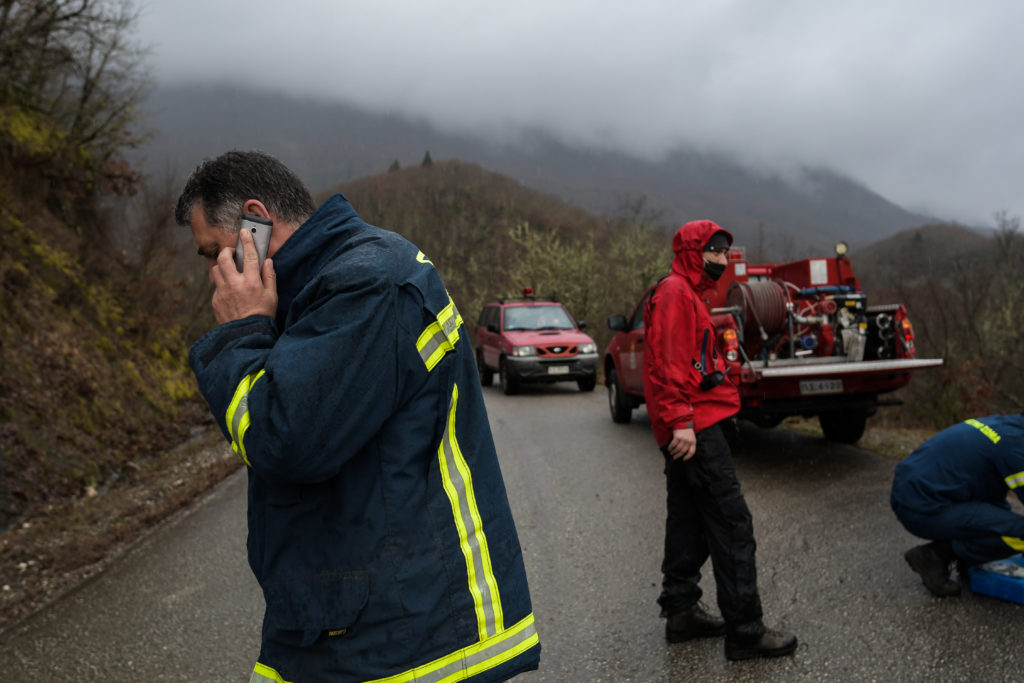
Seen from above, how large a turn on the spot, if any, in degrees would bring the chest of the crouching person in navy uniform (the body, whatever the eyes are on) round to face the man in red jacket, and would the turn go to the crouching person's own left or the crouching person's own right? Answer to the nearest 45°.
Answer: approximately 135° to the crouching person's own right

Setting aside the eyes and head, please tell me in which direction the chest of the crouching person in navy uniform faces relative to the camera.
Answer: to the viewer's right

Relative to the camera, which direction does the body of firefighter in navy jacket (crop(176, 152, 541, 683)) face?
to the viewer's left

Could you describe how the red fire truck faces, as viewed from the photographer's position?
facing away from the viewer and to the left of the viewer

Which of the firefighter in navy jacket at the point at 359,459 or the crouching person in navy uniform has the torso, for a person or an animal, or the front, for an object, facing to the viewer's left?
the firefighter in navy jacket

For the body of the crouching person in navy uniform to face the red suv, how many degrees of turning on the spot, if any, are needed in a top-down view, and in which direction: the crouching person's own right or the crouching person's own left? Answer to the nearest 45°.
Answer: approximately 135° to the crouching person's own left

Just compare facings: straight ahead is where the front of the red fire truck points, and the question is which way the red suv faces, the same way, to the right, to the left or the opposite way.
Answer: the opposite way

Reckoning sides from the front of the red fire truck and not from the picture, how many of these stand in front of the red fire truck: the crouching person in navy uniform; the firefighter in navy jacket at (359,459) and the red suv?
1

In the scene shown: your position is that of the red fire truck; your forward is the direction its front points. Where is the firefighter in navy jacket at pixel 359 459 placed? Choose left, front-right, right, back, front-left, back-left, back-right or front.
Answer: back-left
